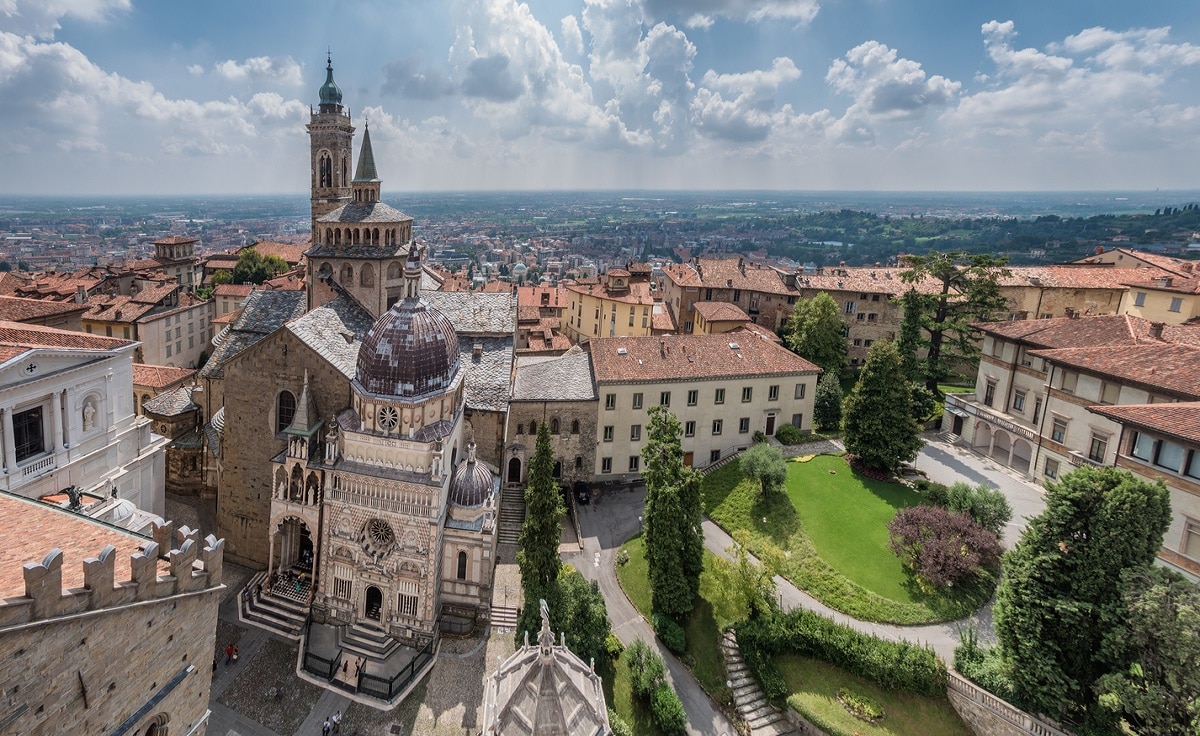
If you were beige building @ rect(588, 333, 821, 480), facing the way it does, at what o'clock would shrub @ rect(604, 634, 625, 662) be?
The shrub is roughly at 12 o'clock from the beige building.

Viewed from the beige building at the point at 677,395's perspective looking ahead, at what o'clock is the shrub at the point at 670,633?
The shrub is roughly at 12 o'clock from the beige building.

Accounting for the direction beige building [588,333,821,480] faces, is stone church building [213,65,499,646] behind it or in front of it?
in front

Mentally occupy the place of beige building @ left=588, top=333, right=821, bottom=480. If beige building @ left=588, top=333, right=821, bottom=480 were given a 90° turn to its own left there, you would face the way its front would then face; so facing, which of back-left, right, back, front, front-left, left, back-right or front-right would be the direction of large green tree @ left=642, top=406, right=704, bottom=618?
right

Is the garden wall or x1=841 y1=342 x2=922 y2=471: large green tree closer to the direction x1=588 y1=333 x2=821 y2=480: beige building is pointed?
the garden wall

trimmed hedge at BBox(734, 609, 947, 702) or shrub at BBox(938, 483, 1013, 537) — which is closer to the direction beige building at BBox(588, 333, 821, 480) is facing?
the trimmed hedge

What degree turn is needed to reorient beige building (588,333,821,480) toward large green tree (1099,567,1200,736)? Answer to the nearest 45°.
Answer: approximately 45° to its left

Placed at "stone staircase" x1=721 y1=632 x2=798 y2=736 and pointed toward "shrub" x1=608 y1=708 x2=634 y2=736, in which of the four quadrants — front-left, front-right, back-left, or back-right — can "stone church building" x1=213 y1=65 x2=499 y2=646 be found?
front-right

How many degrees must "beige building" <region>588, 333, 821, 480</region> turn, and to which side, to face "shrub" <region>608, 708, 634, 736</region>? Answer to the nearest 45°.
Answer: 0° — it already faces it

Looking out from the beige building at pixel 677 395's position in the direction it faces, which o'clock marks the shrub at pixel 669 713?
The shrub is roughly at 12 o'clock from the beige building.

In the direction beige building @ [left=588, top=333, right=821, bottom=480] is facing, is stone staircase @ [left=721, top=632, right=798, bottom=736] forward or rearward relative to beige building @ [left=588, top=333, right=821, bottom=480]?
forward

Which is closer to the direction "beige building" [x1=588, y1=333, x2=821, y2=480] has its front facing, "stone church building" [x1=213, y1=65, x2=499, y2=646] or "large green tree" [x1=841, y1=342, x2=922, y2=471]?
the stone church building

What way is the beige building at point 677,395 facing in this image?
toward the camera

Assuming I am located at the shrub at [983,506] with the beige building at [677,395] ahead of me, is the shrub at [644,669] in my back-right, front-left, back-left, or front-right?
front-left

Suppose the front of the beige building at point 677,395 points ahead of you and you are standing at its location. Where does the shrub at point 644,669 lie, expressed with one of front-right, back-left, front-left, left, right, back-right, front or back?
front
